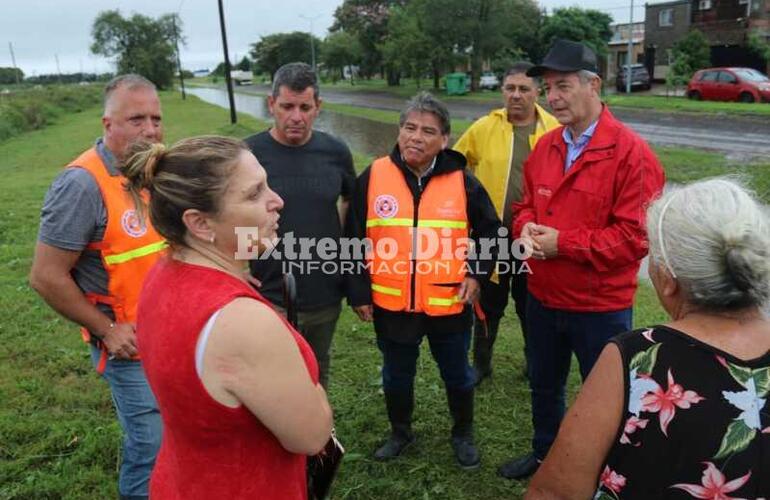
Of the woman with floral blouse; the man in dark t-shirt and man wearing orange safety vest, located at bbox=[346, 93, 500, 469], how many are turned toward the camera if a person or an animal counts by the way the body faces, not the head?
2

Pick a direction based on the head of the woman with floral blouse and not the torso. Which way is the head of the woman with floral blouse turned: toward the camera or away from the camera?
away from the camera

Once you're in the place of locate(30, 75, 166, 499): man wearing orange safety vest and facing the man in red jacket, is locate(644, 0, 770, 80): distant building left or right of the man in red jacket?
left

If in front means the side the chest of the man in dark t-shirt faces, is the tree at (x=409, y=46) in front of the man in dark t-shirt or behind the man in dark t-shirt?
behind

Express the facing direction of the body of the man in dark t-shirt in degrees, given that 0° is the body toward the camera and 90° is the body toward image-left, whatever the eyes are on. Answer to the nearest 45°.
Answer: approximately 0°

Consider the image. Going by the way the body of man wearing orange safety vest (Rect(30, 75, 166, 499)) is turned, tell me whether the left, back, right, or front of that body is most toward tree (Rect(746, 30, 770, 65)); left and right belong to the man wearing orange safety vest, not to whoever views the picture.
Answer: left

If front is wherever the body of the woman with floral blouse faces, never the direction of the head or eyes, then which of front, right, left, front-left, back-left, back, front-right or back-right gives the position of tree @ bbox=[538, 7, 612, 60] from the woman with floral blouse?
front-right

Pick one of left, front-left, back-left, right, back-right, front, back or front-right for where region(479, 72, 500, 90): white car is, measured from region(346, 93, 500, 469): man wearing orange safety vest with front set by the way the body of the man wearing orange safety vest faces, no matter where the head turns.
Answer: back

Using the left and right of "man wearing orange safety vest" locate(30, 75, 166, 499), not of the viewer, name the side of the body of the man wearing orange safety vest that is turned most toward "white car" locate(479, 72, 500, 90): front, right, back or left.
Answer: left

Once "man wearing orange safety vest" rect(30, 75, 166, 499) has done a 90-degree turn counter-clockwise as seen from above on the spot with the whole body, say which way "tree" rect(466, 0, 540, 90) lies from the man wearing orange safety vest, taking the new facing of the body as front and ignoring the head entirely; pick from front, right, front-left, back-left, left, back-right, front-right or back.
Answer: front

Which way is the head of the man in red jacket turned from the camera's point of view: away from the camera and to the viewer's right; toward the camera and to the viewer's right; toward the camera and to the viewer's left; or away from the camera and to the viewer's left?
toward the camera and to the viewer's left

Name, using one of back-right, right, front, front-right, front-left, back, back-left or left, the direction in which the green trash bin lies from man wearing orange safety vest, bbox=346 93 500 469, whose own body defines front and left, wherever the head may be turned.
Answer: back

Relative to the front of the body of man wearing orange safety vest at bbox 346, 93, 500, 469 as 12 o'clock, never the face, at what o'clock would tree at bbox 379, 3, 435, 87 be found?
The tree is roughly at 6 o'clock from the man wearing orange safety vest.
